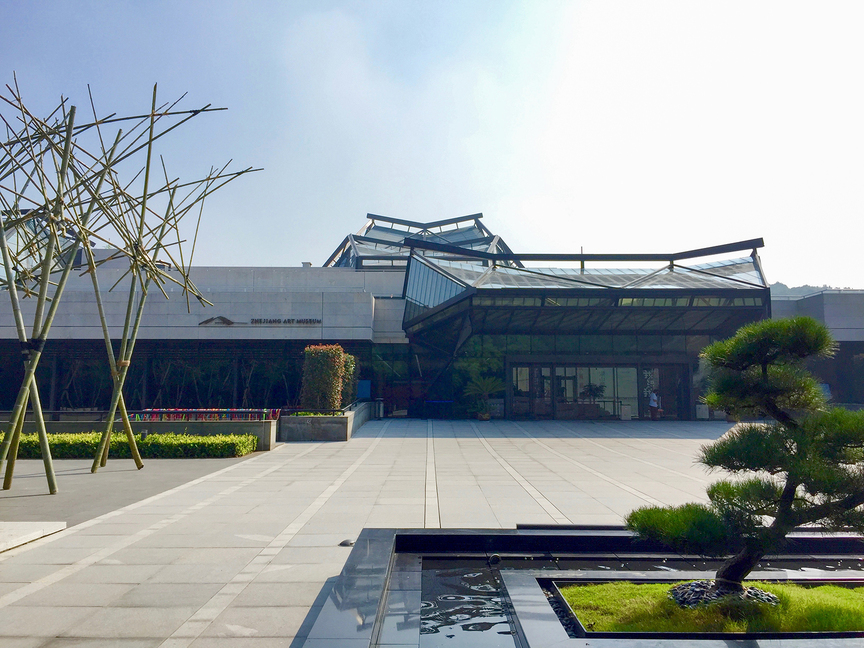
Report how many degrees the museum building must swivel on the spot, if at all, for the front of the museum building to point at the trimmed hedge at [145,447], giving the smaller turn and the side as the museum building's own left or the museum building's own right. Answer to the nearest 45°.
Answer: approximately 45° to the museum building's own right

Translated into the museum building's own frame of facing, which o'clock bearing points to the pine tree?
The pine tree is roughly at 12 o'clock from the museum building.

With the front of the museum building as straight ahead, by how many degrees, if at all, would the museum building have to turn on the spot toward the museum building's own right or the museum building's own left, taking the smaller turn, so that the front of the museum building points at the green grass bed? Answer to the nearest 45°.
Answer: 0° — it already faces it

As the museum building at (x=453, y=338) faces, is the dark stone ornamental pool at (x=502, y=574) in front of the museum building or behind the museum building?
in front

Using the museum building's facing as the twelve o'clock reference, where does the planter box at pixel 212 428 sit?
The planter box is roughly at 1 o'clock from the museum building.

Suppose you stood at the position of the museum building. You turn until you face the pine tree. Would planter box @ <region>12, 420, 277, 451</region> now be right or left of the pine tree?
right

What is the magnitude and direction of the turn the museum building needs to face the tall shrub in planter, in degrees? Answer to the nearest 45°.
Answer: approximately 45° to its right

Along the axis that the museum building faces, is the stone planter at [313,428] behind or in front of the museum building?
in front

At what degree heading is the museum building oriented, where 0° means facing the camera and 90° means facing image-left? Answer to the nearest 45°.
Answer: approximately 0°
